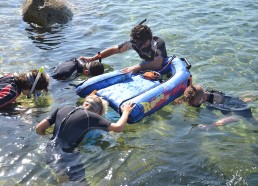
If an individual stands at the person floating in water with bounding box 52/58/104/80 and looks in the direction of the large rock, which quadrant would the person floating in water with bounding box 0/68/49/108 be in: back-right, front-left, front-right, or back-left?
back-left

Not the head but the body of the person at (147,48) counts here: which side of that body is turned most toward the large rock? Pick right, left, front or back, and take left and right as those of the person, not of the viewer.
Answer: right

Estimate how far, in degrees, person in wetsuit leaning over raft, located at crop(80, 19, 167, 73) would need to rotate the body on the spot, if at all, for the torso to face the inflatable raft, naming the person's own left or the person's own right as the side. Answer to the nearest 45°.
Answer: approximately 45° to the person's own left

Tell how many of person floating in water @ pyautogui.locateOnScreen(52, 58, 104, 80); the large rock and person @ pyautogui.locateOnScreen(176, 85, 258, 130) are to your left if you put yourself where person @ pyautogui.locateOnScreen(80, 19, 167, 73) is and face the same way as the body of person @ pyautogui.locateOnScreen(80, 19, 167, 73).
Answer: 1

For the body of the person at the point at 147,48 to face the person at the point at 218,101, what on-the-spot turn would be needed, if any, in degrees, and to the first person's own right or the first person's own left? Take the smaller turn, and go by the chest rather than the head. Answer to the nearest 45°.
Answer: approximately 90° to the first person's own left

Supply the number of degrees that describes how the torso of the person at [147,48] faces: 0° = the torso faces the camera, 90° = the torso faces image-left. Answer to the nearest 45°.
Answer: approximately 45°

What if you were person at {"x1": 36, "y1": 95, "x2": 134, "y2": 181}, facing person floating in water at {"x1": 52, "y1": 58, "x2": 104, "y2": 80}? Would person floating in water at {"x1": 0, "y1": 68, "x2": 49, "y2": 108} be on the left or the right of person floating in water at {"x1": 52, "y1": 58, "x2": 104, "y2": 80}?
left

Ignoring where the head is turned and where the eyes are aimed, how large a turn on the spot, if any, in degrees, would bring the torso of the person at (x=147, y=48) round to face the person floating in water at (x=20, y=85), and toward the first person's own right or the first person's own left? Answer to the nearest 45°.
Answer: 0° — they already face them

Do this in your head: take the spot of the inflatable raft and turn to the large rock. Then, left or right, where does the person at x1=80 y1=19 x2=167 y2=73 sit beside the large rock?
right

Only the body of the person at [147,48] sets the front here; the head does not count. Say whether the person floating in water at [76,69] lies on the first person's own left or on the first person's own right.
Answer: on the first person's own right
